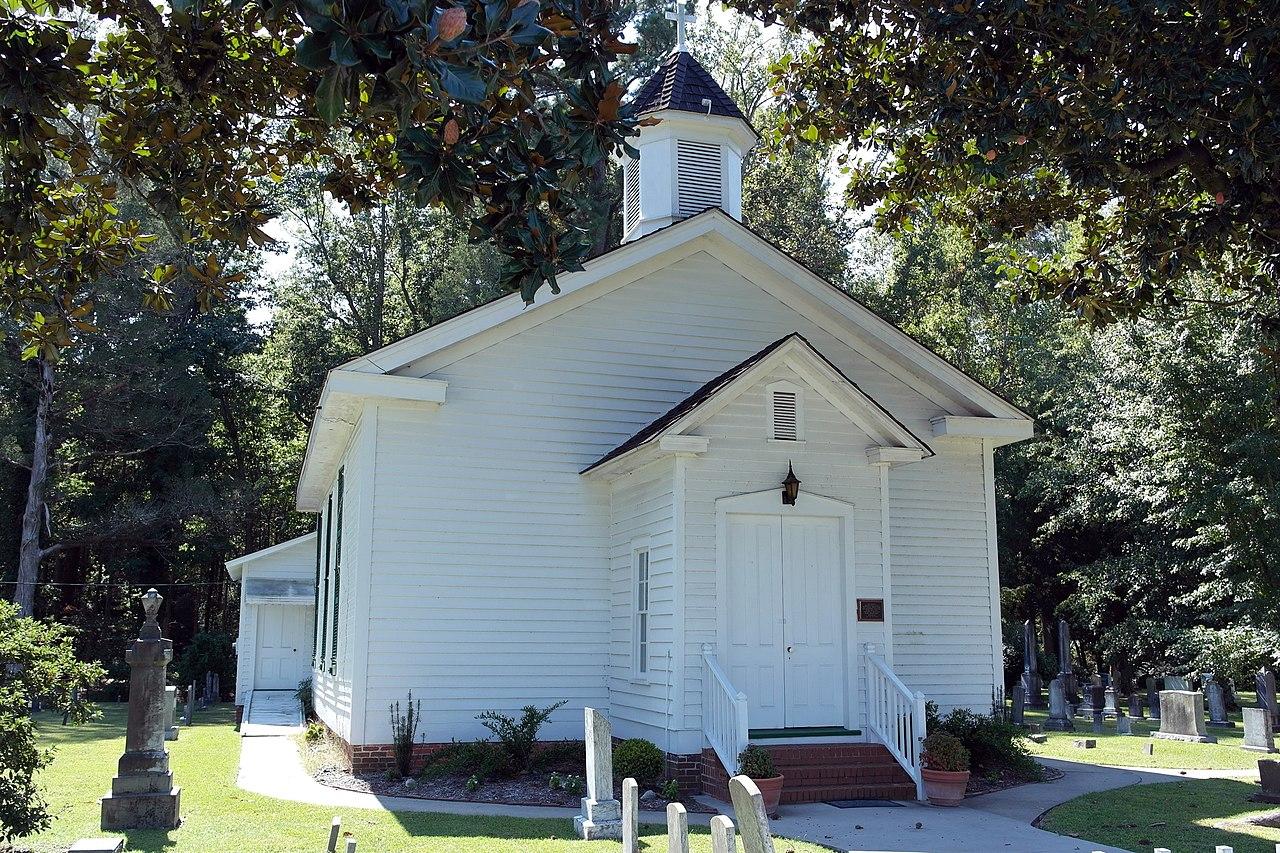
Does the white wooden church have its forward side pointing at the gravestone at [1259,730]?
no

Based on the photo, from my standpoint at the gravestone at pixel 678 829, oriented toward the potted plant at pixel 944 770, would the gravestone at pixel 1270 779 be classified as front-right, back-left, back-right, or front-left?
front-right

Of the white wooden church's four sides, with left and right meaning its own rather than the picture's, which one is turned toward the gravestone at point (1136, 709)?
left

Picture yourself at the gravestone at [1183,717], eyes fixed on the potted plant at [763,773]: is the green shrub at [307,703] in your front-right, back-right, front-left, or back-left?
front-right

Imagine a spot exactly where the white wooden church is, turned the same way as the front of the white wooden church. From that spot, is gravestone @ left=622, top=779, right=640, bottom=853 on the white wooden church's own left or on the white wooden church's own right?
on the white wooden church's own right

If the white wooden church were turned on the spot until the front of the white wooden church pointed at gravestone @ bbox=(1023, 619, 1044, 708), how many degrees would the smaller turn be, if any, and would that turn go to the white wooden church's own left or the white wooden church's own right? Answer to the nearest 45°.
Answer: approximately 90° to the white wooden church's own left

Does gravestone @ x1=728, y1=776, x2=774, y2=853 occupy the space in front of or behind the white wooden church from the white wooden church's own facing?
in front

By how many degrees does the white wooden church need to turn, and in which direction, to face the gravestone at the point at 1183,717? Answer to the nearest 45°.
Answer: approximately 90° to its left

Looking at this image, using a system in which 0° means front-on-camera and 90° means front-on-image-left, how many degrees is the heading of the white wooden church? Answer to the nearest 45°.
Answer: approximately 315°

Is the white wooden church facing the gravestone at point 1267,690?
no

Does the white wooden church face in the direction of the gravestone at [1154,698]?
no

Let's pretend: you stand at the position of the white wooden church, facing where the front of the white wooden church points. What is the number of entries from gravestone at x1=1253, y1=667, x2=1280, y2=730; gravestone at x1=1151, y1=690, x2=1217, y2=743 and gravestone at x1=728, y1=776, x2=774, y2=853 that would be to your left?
2

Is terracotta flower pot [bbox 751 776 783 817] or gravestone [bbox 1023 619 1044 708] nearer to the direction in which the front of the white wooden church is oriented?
the terracotta flower pot

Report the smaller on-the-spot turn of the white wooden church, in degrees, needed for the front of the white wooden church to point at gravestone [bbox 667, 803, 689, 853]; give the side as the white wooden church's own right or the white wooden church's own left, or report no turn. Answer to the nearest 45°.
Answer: approximately 45° to the white wooden church's own right

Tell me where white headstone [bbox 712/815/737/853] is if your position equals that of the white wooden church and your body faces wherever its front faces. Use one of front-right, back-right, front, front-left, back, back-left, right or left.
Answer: front-right

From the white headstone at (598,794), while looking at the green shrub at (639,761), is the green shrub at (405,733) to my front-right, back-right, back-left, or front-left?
front-left

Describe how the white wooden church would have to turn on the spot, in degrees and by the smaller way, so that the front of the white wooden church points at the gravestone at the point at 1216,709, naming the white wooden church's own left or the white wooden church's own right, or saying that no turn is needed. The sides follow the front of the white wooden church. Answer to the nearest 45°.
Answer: approximately 90° to the white wooden church's own left

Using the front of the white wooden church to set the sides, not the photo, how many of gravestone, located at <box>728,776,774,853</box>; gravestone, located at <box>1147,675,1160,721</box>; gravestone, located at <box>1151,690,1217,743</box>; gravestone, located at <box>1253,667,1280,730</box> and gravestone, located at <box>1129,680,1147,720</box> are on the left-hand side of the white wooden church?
4

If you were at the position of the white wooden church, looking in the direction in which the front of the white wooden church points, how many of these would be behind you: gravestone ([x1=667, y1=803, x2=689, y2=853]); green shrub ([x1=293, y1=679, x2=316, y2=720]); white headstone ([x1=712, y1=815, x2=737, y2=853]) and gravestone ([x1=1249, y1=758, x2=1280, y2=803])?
1

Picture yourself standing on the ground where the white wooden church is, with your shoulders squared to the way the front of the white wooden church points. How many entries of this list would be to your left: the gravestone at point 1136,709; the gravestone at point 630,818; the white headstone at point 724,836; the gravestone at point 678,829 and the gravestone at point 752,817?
1

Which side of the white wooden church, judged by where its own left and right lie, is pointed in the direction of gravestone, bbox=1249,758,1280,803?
front

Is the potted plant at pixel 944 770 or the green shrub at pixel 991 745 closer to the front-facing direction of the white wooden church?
the potted plant
